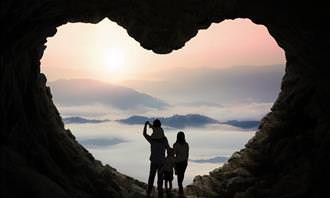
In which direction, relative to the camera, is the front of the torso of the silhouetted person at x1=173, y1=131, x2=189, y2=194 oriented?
away from the camera

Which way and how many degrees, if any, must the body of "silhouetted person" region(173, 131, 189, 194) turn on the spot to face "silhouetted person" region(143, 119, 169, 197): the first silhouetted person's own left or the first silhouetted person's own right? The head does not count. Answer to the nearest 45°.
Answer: approximately 135° to the first silhouetted person's own left
